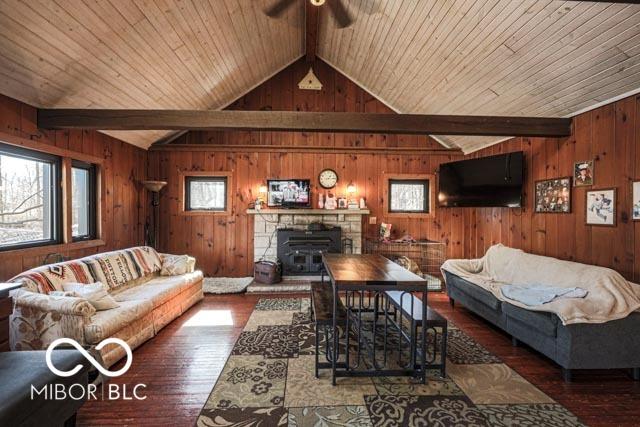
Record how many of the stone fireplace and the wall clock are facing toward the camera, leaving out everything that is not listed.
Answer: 2

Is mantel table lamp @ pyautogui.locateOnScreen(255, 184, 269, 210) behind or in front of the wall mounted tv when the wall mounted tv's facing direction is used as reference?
in front

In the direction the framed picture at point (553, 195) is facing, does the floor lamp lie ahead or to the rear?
ahead

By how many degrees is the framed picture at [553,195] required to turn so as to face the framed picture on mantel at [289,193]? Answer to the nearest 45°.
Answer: approximately 45° to its right

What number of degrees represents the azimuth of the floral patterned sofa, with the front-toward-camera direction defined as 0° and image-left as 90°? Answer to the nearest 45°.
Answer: approximately 315°

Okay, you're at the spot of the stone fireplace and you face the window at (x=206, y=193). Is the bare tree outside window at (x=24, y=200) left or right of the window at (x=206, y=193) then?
left

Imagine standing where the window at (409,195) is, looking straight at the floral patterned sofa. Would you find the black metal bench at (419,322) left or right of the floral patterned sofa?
left

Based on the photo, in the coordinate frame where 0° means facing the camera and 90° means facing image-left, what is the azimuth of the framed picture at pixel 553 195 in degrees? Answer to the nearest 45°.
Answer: approximately 45°

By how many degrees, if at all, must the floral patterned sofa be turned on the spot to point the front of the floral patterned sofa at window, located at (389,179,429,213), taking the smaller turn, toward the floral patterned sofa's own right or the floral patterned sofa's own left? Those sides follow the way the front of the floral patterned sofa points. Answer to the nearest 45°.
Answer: approximately 45° to the floral patterned sofa's own left
